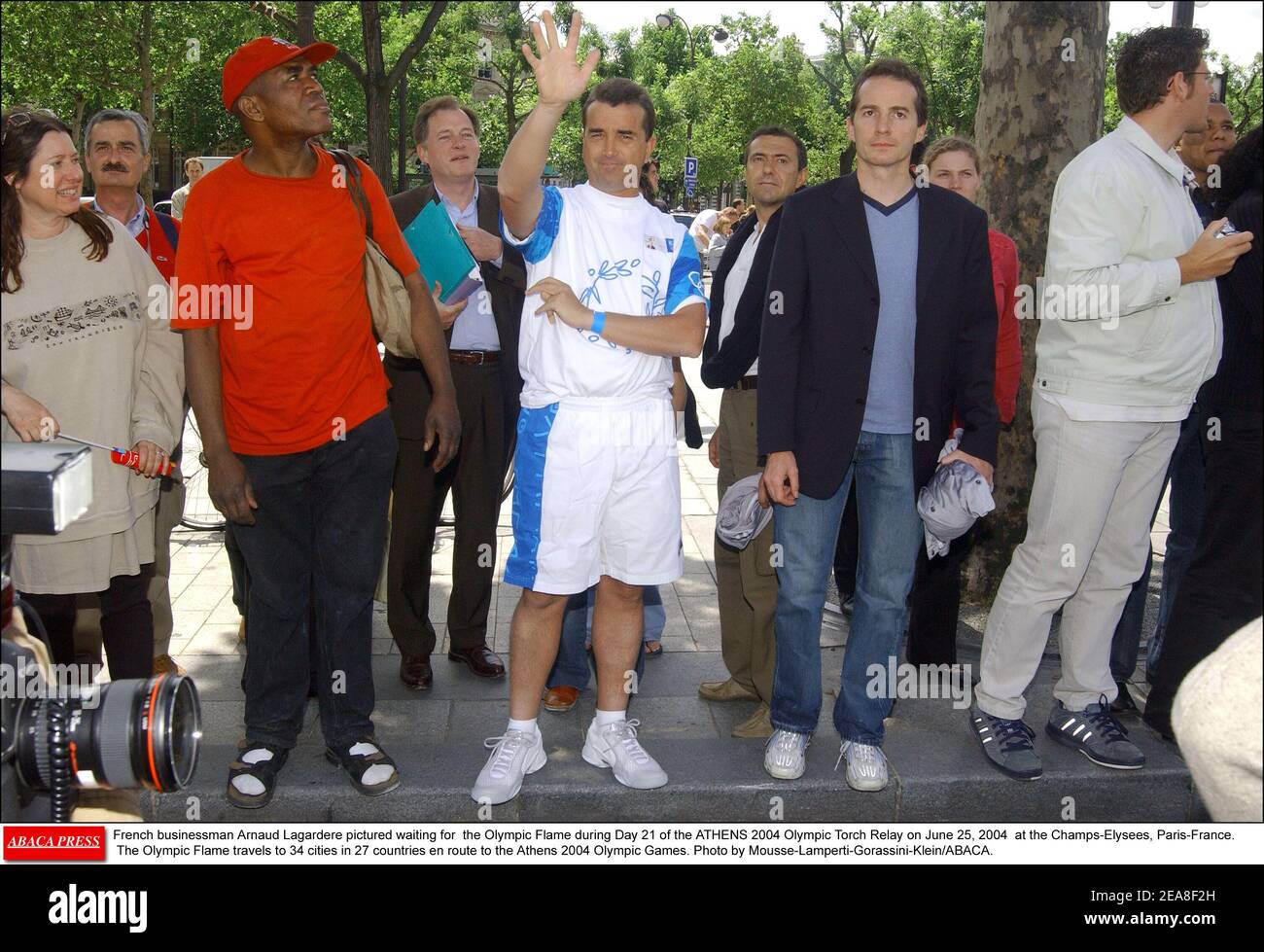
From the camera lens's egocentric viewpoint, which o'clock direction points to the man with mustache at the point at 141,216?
The man with mustache is roughly at 9 o'clock from the camera lens.

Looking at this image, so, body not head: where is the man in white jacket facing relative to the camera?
to the viewer's right

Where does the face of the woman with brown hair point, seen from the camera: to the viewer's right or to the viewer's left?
to the viewer's right

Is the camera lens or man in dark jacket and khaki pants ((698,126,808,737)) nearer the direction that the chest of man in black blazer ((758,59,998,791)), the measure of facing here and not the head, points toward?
the camera lens

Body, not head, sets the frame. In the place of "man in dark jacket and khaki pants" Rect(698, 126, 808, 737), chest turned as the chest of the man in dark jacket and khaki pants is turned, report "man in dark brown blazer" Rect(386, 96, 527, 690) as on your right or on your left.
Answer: on your right

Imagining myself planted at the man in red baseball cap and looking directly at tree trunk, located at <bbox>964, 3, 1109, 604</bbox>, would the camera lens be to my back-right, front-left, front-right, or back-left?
back-right

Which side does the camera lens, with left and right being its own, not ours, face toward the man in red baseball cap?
left

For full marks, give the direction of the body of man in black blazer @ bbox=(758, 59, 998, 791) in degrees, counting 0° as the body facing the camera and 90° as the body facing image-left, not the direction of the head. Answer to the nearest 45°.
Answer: approximately 0°

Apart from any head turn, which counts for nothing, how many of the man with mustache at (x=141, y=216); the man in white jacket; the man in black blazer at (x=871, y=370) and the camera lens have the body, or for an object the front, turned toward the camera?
2

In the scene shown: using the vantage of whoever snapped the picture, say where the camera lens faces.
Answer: facing to the right of the viewer

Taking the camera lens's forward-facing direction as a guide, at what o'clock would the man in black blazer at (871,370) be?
The man in black blazer is roughly at 11 o'clock from the camera lens.

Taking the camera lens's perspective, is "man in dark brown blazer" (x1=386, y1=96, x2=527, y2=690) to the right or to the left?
on its left

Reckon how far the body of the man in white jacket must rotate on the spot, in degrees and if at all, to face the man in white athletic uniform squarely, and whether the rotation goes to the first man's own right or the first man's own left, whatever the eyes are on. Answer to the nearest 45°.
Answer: approximately 135° to the first man's own right
